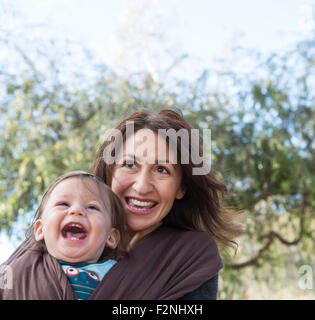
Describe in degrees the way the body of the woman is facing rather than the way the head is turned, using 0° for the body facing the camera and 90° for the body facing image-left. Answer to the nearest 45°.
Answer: approximately 45°

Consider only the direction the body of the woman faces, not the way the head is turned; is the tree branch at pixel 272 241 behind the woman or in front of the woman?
behind

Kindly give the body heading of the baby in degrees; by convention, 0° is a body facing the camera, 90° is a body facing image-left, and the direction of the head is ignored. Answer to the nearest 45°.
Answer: approximately 0°
